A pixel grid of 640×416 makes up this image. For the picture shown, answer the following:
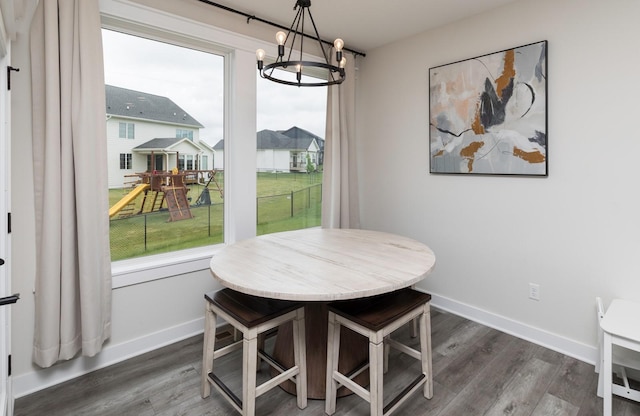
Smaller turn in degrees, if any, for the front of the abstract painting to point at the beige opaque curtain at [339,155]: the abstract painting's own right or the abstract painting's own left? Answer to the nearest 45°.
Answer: approximately 45° to the abstract painting's own right

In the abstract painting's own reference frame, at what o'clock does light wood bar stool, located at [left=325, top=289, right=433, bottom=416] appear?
The light wood bar stool is roughly at 11 o'clock from the abstract painting.

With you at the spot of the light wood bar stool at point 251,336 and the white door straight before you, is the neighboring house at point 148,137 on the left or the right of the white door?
right

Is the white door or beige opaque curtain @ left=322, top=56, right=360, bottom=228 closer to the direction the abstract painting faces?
the white door

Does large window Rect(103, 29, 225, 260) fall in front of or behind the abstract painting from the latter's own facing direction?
in front

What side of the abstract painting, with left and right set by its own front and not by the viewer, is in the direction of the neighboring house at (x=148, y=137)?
right

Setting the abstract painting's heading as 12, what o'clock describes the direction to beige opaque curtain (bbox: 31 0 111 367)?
The beige opaque curtain is roughly at 12 o'clock from the abstract painting.

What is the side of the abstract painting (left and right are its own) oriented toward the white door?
front

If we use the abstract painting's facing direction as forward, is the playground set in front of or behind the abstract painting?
in front

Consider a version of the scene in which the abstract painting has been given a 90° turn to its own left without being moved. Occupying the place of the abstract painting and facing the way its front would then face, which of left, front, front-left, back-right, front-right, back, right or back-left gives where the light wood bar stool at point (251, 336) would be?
right

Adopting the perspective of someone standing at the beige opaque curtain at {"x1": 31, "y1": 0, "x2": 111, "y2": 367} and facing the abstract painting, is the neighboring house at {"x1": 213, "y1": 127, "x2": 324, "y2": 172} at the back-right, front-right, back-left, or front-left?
front-left
